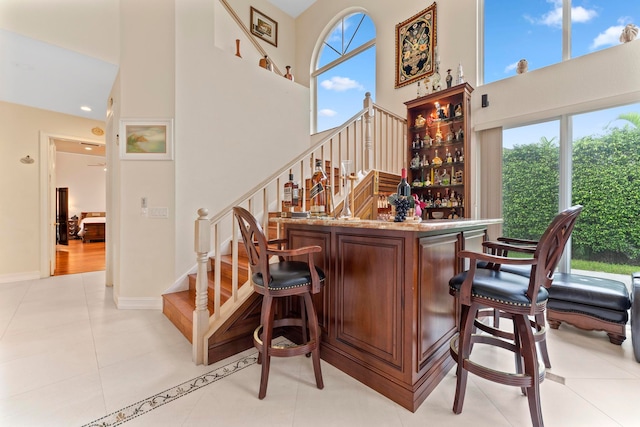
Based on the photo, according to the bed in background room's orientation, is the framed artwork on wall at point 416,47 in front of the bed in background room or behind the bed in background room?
in front

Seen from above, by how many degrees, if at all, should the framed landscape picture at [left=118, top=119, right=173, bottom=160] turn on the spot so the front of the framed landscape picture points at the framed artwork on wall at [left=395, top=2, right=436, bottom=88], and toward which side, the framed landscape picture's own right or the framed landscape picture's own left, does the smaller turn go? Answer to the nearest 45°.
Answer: approximately 90° to the framed landscape picture's own left

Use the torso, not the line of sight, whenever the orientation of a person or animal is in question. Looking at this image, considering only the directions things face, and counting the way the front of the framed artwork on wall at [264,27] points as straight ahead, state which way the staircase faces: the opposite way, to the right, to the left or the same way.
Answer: to the right

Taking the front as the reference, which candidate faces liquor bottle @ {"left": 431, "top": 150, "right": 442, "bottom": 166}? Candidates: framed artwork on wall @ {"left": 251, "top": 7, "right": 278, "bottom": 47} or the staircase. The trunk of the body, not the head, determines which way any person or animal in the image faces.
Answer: the framed artwork on wall

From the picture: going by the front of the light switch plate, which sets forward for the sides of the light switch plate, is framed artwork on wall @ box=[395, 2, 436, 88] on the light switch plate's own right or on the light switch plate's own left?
on the light switch plate's own left

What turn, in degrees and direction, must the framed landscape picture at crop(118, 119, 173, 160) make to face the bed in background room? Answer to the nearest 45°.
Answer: approximately 180°
